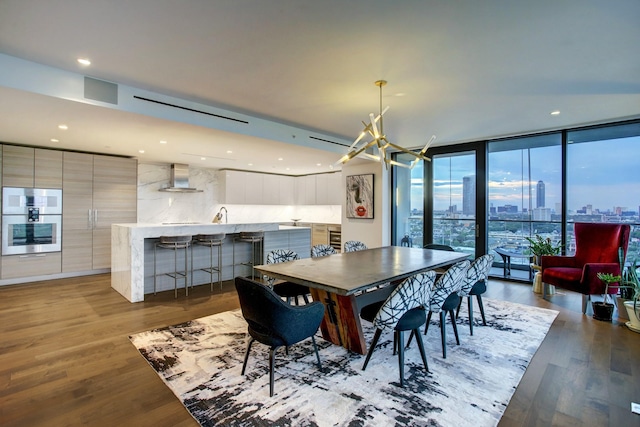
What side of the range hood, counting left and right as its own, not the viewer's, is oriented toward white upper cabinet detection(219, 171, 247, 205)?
left

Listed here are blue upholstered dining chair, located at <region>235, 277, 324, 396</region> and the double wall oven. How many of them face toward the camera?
1

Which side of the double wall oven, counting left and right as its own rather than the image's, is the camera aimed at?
front

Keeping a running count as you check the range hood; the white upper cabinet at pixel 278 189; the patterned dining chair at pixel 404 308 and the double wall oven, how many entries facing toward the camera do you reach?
3

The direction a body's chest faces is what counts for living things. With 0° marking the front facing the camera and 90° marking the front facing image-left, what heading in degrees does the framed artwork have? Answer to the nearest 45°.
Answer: approximately 45°

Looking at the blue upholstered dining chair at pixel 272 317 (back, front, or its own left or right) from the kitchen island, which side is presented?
left

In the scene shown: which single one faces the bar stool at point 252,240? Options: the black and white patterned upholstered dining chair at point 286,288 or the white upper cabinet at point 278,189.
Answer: the white upper cabinet

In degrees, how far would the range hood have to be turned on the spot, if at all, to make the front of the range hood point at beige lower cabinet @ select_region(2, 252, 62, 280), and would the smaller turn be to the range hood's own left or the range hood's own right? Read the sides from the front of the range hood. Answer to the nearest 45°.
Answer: approximately 90° to the range hood's own right

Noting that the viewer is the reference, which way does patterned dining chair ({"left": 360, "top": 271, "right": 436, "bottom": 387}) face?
facing away from the viewer and to the left of the viewer

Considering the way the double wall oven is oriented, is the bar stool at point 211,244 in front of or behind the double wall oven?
in front

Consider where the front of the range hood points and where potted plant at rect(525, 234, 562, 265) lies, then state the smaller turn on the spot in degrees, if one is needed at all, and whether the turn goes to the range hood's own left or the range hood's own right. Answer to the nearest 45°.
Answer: approximately 45° to the range hood's own left

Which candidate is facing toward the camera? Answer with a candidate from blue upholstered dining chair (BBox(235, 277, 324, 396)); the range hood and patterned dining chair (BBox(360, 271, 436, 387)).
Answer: the range hood

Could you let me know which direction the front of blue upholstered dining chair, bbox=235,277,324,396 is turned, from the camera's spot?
facing away from the viewer and to the right of the viewer

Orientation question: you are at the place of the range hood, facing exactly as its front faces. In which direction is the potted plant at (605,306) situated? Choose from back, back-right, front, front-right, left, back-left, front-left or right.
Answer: front-left

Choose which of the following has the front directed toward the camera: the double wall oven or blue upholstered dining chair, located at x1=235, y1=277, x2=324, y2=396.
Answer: the double wall oven

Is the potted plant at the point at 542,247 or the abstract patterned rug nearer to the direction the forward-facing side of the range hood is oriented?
the abstract patterned rug

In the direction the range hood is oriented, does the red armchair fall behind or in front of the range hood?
in front

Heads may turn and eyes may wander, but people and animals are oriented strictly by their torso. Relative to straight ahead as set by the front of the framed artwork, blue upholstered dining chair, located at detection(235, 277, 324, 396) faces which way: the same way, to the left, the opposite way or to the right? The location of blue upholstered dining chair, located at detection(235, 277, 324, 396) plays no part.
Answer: the opposite way

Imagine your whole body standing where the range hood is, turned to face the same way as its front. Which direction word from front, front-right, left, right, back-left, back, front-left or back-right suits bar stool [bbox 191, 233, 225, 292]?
front
